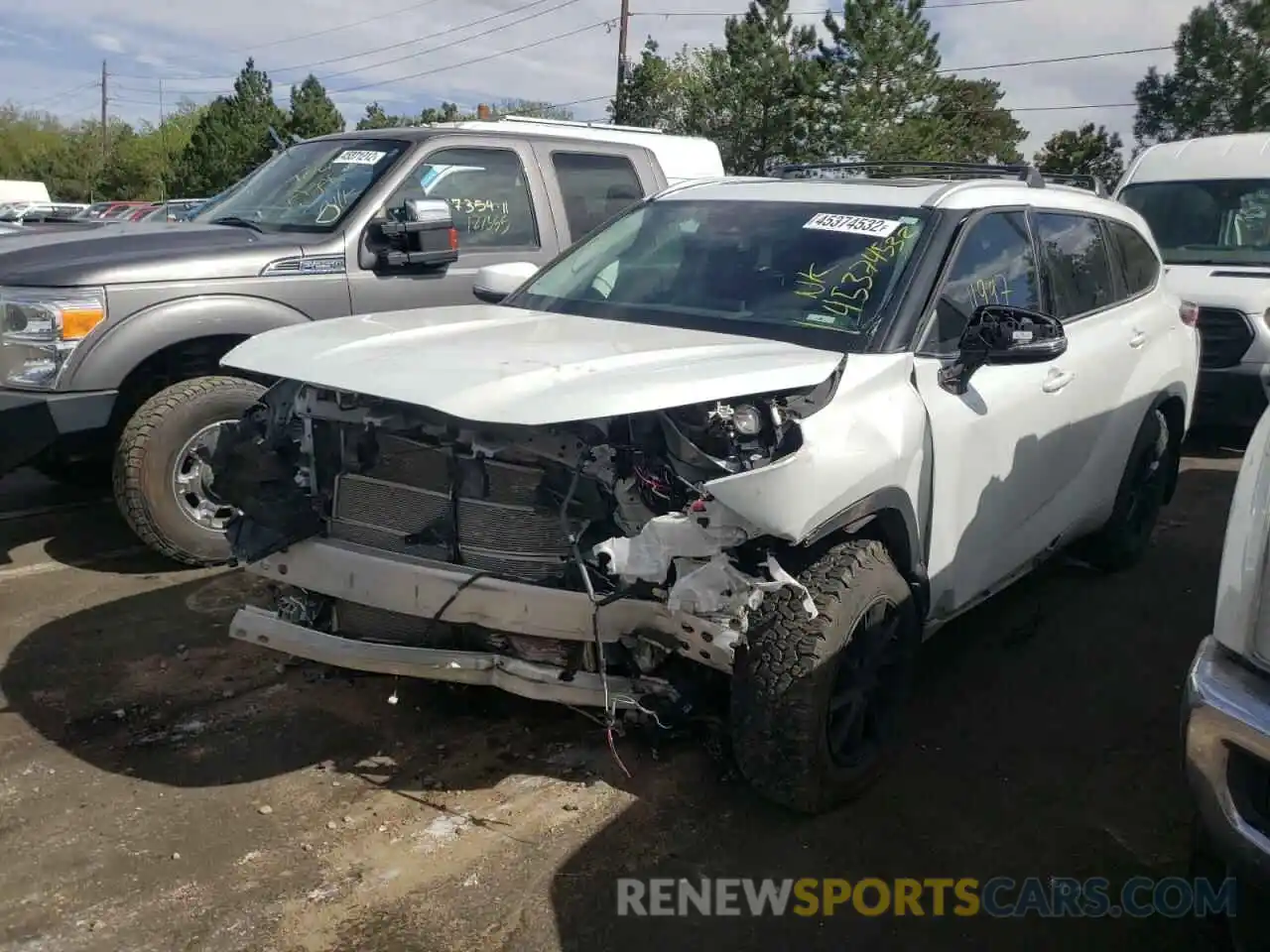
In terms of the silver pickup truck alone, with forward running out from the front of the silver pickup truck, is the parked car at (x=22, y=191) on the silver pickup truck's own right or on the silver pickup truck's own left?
on the silver pickup truck's own right

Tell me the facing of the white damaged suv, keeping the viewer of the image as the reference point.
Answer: facing the viewer and to the left of the viewer

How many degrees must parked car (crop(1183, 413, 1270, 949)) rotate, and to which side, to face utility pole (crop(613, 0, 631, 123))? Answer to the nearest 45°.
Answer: approximately 90° to its right

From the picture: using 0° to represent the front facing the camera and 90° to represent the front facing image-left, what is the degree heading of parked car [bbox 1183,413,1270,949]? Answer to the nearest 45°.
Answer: approximately 45°

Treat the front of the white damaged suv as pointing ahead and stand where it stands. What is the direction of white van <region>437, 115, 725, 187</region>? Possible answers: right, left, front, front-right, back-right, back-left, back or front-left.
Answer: back-right

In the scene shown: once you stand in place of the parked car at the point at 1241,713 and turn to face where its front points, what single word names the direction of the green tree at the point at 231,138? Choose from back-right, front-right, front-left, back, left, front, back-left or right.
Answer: right

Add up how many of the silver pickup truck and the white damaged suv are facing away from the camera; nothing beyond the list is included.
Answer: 0

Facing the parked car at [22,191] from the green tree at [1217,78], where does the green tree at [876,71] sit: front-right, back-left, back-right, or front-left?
front-right

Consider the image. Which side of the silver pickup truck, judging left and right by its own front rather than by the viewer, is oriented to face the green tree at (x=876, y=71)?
back

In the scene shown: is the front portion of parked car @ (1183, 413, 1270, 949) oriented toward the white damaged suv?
no

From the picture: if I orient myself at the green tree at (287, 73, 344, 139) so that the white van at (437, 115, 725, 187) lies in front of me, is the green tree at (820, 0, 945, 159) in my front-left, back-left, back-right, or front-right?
front-left

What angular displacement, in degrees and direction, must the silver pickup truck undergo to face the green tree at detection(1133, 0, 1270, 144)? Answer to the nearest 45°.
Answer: approximately 180°

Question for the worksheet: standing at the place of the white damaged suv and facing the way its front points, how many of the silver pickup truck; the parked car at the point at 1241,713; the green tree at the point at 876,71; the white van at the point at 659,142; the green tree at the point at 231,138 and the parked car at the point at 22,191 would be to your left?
1

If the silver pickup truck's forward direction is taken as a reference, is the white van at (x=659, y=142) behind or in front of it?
behind

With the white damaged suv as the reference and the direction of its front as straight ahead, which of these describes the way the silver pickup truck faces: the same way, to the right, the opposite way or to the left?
the same way

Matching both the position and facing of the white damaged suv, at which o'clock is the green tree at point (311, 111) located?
The green tree is roughly at 4 o'clock from the white damaged suv.

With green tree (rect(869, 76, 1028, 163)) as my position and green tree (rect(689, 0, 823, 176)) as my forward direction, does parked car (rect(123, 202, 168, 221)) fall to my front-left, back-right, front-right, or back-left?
front-left
